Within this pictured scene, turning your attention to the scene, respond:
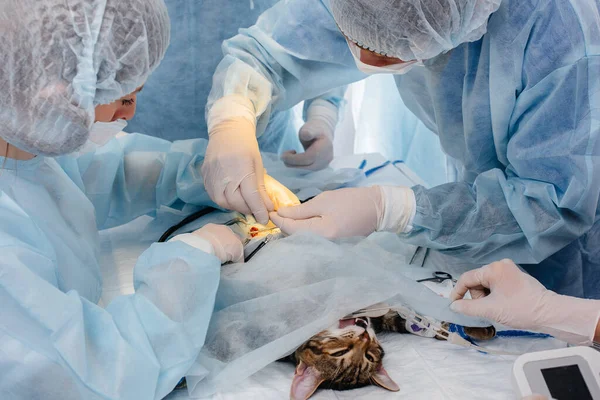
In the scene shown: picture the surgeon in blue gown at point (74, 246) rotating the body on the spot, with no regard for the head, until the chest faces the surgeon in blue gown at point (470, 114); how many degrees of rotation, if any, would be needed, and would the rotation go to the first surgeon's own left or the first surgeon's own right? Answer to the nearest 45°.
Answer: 0° — they already face them

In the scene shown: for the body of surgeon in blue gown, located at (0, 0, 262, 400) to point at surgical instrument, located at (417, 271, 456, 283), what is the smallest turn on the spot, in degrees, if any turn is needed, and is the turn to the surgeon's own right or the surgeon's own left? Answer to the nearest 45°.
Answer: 0° — they already face it

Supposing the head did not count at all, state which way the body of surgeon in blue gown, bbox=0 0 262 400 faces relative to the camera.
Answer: to the viewer's right
